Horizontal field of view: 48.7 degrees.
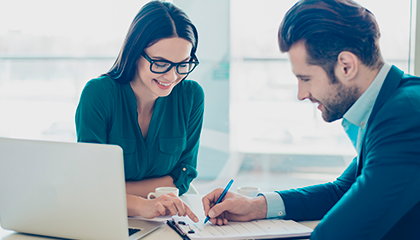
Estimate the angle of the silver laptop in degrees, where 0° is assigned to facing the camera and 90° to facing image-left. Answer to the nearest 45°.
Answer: approximately 225°

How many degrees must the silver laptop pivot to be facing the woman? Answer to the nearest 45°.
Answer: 0° — it already faces them

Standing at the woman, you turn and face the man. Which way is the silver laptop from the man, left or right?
right

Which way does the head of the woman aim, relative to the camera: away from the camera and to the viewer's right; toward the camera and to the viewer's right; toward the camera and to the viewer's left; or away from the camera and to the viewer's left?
toward the camera and to the viewer's right

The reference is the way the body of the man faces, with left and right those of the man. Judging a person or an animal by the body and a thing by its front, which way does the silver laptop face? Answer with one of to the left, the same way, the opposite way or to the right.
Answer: to the right

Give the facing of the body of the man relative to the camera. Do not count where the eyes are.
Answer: to the viewer's left

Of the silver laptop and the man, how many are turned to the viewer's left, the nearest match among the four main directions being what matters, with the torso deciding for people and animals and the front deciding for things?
1

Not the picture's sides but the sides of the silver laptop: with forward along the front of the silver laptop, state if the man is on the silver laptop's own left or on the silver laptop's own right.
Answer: on the silver laptop's own right
